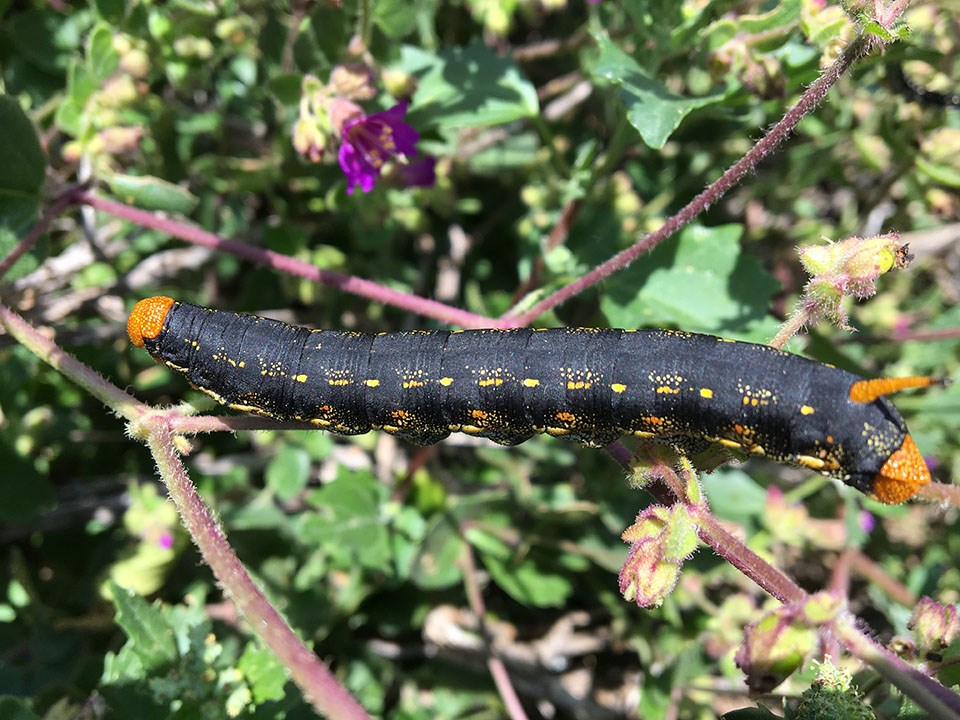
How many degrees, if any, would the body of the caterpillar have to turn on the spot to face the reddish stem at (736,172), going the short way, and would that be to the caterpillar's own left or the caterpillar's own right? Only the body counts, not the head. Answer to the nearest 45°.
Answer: approximately 135° to the caterpillar's own right

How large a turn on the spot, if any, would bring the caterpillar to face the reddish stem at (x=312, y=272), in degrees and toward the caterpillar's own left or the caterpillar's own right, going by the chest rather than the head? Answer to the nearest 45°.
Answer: approximately 45° to the caterpillar's own right

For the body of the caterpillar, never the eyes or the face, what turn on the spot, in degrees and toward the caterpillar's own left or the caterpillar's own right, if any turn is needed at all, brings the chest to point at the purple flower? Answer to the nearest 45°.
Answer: approximately 45° to the caterpillar's own right

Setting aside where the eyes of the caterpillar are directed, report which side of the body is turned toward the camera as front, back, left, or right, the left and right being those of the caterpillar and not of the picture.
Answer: left

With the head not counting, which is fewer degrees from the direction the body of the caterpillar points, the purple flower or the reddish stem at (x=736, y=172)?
the purple flower
